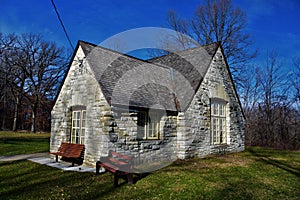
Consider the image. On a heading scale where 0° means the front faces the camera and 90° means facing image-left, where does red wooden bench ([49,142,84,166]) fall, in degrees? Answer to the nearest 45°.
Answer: approximately 45°
